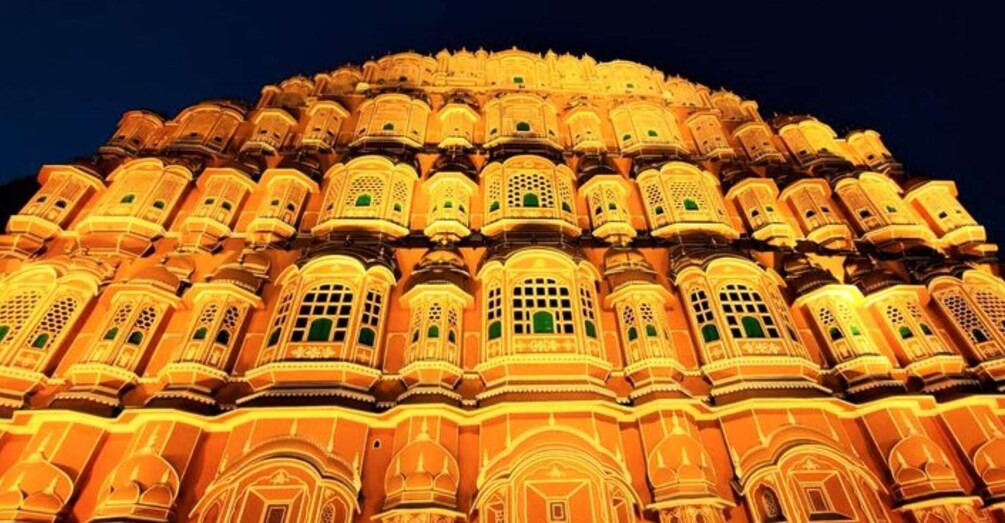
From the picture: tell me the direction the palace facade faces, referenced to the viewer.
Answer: facing the viewer
